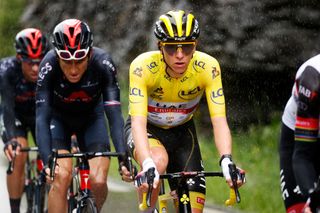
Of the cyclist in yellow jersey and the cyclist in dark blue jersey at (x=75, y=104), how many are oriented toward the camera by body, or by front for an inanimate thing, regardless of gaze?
2

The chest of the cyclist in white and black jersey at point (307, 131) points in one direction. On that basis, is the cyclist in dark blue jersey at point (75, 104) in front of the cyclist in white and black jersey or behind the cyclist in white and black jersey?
behind

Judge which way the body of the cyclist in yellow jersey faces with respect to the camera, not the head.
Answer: toward the camera

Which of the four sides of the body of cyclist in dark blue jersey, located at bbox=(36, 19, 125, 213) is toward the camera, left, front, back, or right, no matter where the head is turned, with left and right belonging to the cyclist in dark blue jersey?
front

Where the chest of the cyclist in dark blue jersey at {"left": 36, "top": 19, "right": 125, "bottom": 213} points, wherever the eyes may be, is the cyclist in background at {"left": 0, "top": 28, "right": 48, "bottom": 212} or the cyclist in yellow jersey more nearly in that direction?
the cyclist in yellow jersey

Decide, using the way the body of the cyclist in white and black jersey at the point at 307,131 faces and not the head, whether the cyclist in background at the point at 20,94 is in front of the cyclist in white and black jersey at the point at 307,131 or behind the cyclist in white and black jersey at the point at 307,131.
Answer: behind

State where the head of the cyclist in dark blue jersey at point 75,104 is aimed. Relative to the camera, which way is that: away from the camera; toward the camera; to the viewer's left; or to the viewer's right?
toward the camera

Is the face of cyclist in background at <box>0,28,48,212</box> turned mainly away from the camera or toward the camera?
toward the camera

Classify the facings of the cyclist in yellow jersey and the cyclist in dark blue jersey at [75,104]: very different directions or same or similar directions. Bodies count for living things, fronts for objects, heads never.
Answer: same or similar directions

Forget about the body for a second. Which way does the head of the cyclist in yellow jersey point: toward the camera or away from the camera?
toward the camera

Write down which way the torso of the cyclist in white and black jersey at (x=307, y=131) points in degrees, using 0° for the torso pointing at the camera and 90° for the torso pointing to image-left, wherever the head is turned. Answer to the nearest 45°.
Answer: approximately 315°

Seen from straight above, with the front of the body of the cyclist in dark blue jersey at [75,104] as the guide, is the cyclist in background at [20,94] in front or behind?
behind
